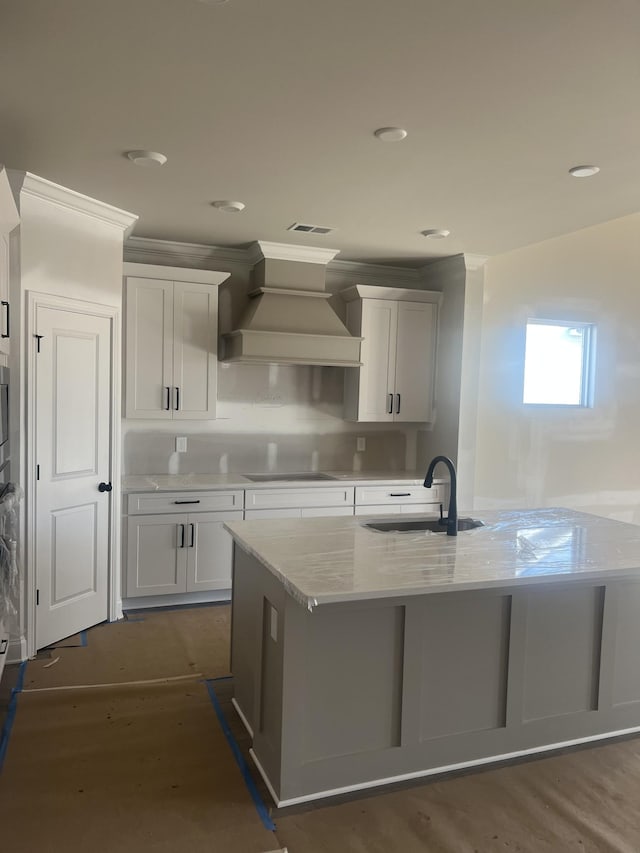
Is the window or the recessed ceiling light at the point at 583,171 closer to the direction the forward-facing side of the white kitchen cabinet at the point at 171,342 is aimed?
the recessed ceiling light

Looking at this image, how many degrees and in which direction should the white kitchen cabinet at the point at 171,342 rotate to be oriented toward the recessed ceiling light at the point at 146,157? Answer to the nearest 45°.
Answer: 0° — it already faces it

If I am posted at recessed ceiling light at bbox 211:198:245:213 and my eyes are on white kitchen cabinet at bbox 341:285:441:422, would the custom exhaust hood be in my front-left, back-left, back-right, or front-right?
front-left

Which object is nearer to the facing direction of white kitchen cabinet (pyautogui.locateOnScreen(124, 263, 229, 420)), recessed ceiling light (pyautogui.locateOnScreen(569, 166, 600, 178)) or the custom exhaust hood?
the recessed ceiling light

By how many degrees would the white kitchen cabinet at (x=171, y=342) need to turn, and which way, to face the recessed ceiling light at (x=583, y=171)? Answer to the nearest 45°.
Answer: approximately 45° to its left

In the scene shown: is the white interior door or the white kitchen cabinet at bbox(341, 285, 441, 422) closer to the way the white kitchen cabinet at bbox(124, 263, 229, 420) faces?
the white interior door

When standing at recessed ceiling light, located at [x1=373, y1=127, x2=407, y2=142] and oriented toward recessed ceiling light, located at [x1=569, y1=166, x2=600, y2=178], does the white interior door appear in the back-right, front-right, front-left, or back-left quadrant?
back-left

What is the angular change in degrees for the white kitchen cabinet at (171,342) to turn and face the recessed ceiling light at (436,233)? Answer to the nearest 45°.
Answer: approximately 90° to its left

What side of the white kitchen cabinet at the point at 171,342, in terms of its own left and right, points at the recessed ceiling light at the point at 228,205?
front

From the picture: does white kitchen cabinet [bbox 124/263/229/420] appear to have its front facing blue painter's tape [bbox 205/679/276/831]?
yes

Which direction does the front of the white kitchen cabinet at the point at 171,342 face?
toward the camera

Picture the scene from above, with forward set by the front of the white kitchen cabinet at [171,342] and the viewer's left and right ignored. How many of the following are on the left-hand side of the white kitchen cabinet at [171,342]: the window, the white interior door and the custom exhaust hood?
2

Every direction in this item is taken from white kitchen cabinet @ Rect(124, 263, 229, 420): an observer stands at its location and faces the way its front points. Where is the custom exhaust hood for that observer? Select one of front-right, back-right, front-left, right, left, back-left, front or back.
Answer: left

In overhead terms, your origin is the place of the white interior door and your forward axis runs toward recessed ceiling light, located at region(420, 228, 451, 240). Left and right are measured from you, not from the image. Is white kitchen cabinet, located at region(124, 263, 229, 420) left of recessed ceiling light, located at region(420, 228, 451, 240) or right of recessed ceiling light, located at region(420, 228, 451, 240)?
left

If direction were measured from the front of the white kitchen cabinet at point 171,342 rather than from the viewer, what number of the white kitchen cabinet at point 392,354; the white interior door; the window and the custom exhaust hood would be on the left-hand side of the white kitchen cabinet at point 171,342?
3

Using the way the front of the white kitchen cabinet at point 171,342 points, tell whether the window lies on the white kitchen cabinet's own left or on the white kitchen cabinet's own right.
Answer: on the white kitchen cabinet's own left

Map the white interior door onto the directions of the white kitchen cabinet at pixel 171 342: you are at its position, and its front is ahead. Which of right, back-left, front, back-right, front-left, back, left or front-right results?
front-right
